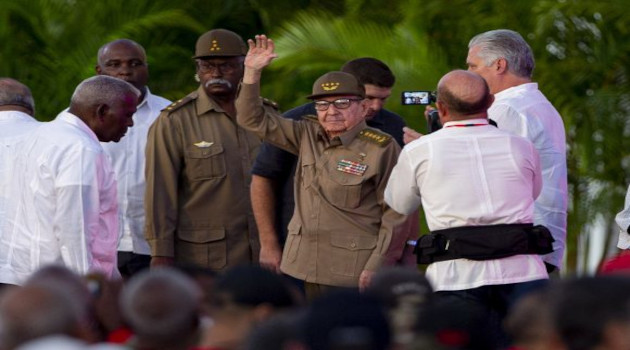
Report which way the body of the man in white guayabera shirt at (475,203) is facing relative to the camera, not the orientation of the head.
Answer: away from the camera

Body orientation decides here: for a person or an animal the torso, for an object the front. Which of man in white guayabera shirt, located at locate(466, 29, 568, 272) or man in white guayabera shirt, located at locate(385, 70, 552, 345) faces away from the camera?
man in white guayabera shirt, located at locate(385, 70, 552, 345)

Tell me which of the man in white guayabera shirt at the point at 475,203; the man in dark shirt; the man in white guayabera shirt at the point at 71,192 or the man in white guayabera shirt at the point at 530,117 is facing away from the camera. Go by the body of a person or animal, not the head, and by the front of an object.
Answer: the man in white guayabera shirt at the point at 475,203

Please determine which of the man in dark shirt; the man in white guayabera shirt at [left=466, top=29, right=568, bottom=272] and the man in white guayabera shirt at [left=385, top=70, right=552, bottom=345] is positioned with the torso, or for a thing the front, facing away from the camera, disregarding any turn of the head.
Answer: the man in white guayabera shirt at [left=385, top=70, right=552, bottom=345]

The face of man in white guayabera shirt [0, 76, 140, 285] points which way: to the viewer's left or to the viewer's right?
to the viewer's right

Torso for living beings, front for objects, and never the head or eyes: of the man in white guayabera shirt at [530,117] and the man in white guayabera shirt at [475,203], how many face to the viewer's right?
0

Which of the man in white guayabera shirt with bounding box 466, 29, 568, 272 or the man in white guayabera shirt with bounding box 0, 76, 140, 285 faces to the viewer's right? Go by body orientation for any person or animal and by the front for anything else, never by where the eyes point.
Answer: the man in white guayabera shirt with bounding box 0, 76, 140, 285

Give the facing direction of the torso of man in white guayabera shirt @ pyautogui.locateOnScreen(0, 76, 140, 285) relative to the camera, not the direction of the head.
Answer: to the viewer's right

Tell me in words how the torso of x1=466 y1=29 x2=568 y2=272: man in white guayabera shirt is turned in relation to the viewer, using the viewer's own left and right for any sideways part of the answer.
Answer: facing to the left of the viewer

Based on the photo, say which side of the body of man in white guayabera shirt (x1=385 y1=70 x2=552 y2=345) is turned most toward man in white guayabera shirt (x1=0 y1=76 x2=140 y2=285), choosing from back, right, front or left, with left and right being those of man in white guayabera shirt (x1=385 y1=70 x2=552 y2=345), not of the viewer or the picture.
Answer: left
